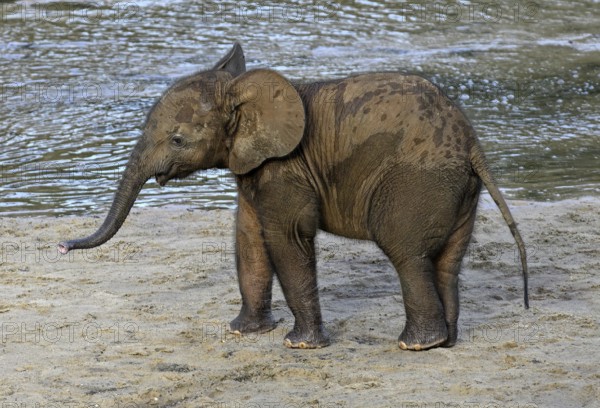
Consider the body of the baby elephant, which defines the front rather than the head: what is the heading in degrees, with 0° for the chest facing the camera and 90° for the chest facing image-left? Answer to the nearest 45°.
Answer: approximately 90°
